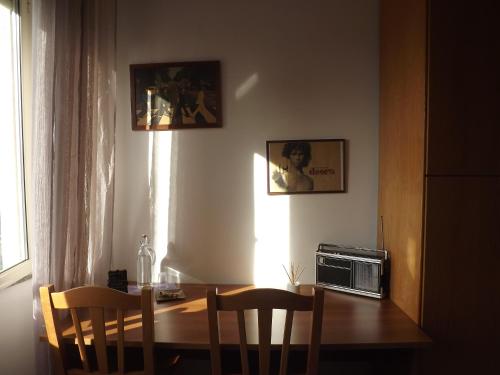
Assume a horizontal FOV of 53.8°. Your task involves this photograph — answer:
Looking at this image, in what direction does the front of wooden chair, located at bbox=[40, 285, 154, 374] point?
away from the camera

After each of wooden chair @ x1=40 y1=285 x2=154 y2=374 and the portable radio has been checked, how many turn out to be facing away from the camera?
1

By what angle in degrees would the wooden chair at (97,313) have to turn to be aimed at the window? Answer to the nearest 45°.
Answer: approximately 45° to its left

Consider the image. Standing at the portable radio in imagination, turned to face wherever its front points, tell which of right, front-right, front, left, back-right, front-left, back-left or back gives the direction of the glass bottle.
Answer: front-right

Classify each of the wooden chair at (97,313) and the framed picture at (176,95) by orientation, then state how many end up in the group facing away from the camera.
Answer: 1

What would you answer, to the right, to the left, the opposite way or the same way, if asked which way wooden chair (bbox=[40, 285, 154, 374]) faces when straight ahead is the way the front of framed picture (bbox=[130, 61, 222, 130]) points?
the opposite way

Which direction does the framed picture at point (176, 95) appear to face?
toward the camera

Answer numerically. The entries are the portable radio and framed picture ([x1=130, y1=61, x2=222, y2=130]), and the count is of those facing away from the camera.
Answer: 0

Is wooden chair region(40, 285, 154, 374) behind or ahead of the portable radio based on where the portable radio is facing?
ahead

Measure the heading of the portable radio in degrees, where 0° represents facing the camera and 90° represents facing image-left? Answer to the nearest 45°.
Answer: approximately 45°
